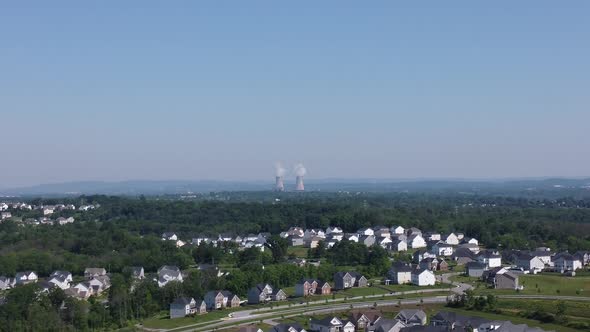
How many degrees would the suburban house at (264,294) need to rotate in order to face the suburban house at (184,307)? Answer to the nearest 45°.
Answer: approximately 90° to its right

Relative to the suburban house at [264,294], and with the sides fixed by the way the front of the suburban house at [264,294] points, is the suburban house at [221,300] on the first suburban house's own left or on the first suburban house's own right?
on the first suburban house's own right

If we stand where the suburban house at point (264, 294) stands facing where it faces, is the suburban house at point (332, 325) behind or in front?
in front

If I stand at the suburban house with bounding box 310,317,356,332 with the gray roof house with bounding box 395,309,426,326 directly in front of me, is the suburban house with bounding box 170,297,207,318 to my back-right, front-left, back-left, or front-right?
back-left

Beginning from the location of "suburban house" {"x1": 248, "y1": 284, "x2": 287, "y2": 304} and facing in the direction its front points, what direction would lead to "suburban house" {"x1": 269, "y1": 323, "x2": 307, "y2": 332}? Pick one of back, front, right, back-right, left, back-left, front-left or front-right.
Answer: front-right

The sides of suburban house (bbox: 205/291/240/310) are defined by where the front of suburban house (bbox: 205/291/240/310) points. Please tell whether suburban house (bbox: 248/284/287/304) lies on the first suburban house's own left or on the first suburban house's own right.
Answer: on the first suburban house's own left

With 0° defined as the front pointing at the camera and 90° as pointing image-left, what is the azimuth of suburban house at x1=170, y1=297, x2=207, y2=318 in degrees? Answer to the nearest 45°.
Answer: approximately 315°

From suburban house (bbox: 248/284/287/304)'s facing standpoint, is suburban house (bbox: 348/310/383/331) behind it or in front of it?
in front

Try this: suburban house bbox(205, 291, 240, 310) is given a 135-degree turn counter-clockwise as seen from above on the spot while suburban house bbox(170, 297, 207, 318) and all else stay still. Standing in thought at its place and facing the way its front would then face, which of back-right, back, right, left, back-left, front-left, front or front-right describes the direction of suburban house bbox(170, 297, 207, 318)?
back-left

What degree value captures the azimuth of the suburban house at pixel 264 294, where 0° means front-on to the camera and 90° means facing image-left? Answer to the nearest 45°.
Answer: approximately 315°

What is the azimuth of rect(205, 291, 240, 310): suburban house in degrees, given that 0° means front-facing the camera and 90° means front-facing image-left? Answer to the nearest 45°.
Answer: approximately 315°
